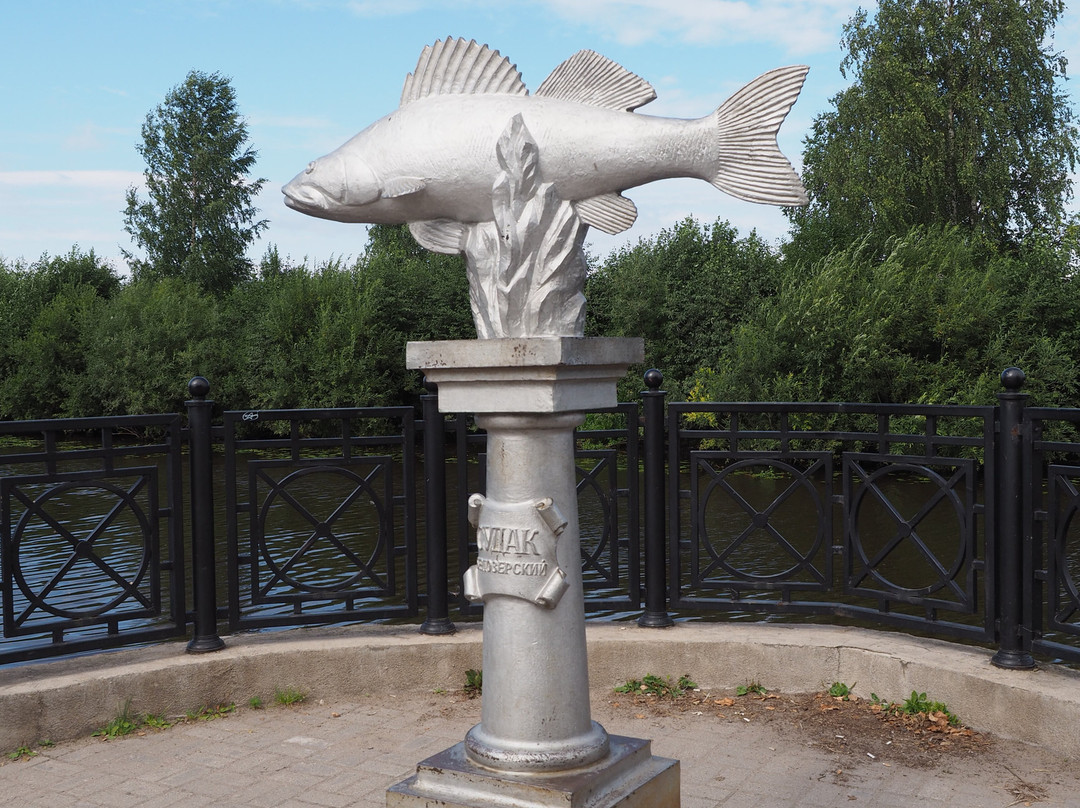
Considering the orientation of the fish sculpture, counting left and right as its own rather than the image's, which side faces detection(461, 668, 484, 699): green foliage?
right

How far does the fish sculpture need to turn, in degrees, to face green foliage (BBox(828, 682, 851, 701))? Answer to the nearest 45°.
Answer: approximately 135° to its right

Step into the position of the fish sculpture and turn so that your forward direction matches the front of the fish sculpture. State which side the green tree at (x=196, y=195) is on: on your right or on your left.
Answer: on your right

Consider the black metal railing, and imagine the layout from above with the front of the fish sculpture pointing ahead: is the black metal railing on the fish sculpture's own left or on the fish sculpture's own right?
on the fish sculpture's own right

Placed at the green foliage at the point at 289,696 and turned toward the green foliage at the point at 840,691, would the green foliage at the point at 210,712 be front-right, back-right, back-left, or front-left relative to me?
back-right

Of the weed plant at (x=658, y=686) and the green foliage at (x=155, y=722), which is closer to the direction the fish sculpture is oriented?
the green foliage

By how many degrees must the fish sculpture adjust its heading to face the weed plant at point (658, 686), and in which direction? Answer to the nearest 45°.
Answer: approximately 90° to its right

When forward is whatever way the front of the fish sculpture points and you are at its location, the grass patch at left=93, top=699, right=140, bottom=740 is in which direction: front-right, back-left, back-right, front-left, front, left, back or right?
front-right

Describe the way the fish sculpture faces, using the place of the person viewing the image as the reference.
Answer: facing to the left of the viewer

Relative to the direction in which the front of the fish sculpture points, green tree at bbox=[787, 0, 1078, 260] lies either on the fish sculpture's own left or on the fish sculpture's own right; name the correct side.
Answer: on the fish sculpture's own right

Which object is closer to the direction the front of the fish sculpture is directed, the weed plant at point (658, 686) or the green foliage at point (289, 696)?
the green foliage
